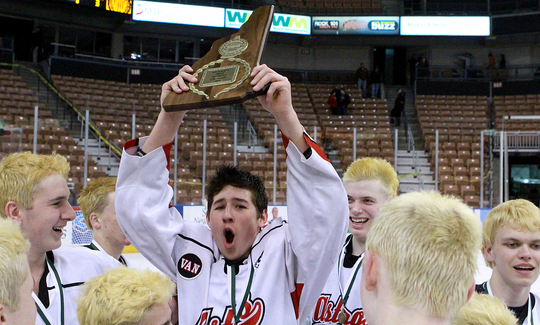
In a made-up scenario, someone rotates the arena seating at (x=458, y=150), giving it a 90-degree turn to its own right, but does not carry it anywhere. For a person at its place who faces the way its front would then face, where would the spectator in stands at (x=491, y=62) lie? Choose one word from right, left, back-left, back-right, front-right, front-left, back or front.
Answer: right

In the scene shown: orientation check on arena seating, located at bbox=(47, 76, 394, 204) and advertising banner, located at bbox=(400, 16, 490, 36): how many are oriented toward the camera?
2

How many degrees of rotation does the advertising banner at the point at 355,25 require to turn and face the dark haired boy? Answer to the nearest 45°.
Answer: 0° — it already faces them

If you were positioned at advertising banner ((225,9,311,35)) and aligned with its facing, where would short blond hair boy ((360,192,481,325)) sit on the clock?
The short blond hair boy is roughly at 12 o'clock from the advertising banner.

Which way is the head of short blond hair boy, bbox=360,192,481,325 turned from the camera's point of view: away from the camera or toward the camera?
away from the camera
